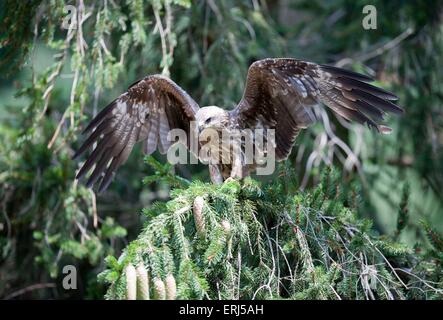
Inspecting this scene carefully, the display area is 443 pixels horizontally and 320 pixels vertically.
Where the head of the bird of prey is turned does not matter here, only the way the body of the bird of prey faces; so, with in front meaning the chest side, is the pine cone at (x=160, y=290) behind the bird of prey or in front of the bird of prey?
in front

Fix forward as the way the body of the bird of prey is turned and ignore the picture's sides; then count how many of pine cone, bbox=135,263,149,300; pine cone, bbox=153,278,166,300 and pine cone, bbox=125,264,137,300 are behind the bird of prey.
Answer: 0

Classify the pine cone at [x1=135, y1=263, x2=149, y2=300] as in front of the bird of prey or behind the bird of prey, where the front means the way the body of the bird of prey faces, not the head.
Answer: in front

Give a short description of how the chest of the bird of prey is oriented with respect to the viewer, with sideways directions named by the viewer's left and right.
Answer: facing the viewer and to the left of the viewer
